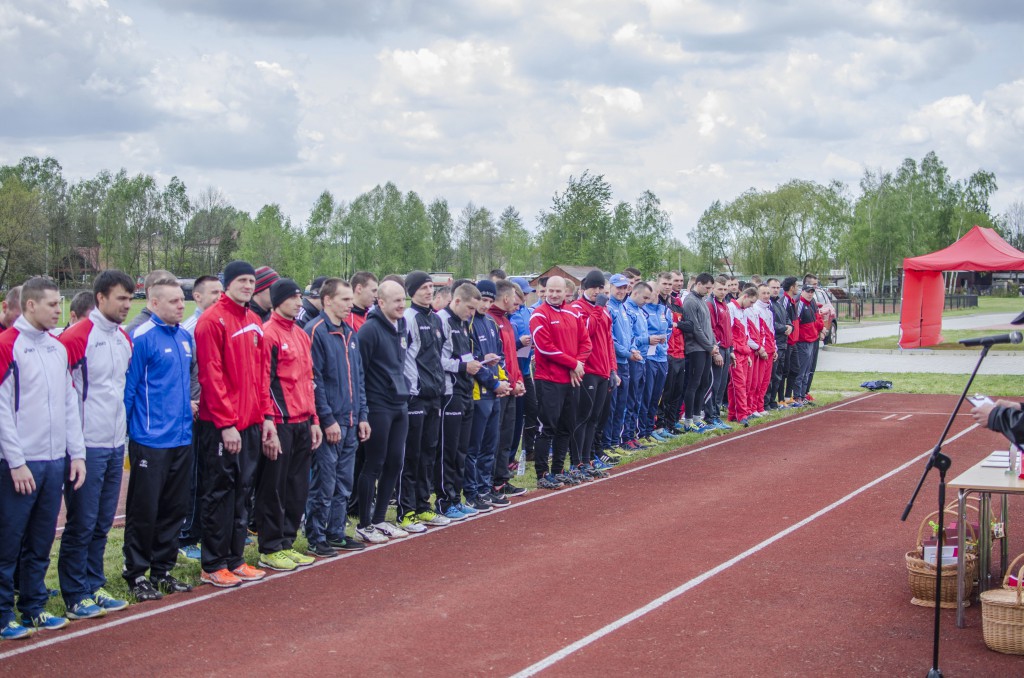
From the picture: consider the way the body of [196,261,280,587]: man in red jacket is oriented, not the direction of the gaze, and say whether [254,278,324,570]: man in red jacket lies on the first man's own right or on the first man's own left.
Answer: on the first man's own left

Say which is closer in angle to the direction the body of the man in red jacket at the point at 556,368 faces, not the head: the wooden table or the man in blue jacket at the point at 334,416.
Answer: the wooden table

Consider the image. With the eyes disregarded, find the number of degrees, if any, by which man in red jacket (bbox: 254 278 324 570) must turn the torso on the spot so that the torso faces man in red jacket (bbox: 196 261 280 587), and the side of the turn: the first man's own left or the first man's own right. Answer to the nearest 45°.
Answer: approximately 90° to the first man's own right

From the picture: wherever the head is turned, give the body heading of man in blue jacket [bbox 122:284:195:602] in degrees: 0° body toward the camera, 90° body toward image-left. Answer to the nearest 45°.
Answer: approximately 315°

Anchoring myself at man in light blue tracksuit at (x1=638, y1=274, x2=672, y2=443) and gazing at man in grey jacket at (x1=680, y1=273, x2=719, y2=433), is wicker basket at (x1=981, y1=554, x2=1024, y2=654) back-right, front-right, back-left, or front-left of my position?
back-right

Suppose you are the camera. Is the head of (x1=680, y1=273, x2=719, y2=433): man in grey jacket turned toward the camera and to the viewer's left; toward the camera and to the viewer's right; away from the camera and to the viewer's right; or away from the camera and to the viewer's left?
toward the camera and to the viewer's right

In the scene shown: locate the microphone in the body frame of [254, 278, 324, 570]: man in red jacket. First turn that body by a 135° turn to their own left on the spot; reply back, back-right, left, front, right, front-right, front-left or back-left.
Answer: back-right

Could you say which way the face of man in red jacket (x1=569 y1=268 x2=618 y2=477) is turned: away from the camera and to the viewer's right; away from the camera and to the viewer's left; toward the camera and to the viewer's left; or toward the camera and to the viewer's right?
toward the camera and to the viewer's right

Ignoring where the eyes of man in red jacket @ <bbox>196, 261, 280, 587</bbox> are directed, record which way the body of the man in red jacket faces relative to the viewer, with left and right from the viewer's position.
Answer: facing the viewer and to the right of the viewer

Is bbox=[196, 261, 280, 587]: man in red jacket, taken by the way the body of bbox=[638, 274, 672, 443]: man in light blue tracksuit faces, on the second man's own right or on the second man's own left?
on the second man's own right

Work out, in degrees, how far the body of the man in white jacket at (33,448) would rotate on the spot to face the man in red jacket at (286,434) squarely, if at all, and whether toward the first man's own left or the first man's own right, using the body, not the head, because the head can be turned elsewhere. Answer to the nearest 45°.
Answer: approximately 90° to the first man's own left

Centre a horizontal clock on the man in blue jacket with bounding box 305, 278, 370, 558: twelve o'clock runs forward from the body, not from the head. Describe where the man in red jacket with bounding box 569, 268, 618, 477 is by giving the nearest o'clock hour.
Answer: The man in red jacket is roughly at 9 o'clock from the man in blue jacket.

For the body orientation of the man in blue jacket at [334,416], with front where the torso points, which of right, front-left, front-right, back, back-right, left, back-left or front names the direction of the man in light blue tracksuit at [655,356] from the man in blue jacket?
left

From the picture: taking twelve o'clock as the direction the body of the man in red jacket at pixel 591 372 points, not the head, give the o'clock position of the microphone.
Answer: The microphone is roughly at 1 o'clock from the man in red jacket.

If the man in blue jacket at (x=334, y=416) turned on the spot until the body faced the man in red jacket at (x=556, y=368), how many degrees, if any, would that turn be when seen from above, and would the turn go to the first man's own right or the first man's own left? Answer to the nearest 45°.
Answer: approximately 90° to the first man's own left

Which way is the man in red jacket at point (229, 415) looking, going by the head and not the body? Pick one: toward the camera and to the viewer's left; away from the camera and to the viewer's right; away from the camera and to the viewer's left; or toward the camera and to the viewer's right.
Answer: toward the camera and to the viewer's right

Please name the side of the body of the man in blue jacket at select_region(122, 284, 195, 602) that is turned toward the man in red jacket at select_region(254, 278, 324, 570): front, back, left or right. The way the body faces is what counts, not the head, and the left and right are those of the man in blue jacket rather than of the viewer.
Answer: left

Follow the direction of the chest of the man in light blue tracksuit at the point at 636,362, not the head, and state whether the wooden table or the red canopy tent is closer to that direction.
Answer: the wooden table
